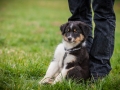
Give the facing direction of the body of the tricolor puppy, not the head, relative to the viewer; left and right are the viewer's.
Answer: facing the viewer and to the left of the viewer
